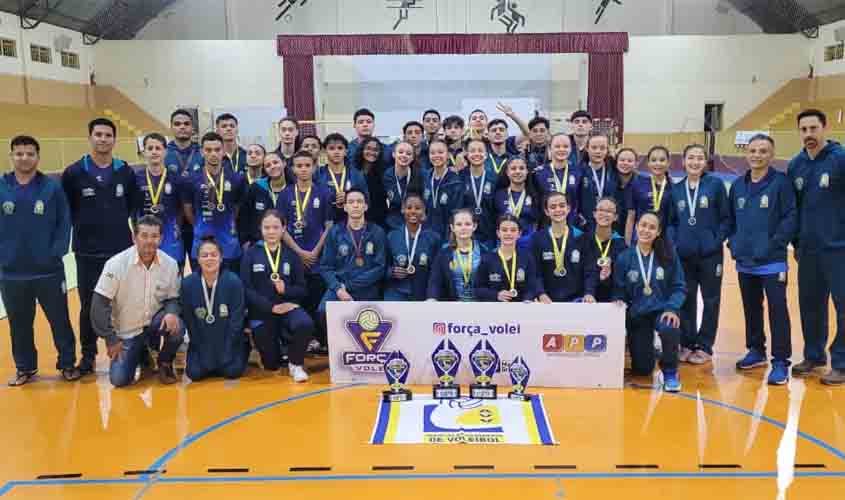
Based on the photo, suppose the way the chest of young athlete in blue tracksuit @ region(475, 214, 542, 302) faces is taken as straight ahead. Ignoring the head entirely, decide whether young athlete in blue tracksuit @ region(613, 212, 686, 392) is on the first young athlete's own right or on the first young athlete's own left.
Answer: on the first young athlete's own left

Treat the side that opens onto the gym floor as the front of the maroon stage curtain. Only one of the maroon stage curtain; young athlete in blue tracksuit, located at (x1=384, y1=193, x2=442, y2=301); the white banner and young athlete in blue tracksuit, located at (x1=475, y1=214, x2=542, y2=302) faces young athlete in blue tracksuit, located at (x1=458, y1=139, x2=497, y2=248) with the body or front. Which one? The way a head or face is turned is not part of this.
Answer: the maroon stage curtain

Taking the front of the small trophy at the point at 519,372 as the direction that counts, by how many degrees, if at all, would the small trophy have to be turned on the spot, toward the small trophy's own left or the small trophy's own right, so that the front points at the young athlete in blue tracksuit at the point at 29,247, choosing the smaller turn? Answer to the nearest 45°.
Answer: approximately 90° to the small trophy's own right

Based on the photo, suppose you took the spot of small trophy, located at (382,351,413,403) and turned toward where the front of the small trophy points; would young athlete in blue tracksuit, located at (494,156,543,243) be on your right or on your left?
on your left

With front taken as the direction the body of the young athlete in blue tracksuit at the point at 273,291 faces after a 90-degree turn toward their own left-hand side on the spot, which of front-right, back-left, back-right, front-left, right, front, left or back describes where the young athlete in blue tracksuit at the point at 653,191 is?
front

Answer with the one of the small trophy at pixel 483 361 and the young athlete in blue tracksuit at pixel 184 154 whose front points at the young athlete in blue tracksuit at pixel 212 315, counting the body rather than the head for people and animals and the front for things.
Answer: the young athlete in blue tracksuit at pixel 184 154

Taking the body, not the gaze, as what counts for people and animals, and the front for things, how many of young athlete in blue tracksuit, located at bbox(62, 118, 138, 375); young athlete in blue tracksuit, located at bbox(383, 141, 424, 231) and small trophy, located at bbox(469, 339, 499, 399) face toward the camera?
3

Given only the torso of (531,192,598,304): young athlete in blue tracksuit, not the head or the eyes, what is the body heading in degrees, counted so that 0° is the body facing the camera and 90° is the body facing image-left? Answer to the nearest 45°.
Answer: approximately 0°

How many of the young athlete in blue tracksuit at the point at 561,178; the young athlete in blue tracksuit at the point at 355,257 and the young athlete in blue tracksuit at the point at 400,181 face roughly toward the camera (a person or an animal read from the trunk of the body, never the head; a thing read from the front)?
3

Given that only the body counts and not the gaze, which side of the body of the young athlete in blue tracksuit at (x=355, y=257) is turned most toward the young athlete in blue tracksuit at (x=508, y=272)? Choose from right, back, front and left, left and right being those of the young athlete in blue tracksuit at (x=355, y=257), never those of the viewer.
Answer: left

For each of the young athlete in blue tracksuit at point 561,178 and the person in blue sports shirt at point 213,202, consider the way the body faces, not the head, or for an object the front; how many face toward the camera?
2

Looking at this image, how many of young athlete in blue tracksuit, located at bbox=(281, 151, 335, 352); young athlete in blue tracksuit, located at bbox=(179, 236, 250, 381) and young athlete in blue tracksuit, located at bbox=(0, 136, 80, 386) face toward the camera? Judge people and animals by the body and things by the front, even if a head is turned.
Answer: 3

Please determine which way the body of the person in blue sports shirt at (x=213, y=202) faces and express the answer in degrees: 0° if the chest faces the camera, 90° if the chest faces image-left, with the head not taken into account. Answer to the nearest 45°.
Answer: approximately 0°
